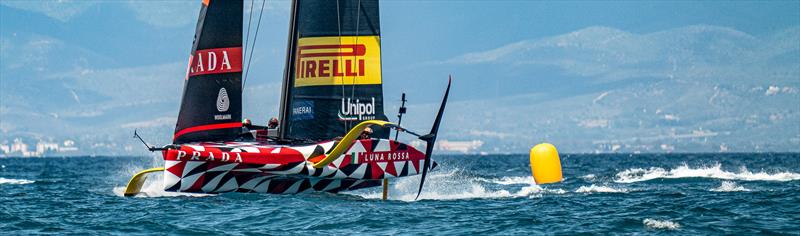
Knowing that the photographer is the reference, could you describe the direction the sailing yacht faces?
facing the viewer and to the left of the viewer
